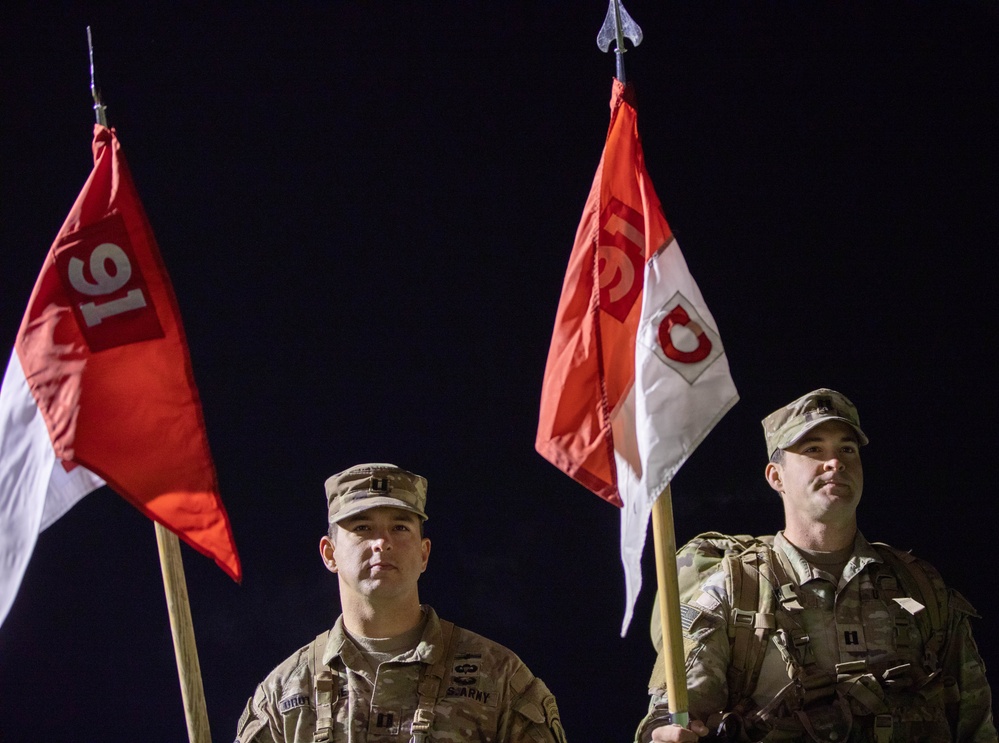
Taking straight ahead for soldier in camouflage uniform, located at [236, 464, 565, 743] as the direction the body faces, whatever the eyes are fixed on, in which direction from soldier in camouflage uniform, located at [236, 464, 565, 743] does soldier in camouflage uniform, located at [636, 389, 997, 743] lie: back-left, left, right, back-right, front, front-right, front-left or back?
left

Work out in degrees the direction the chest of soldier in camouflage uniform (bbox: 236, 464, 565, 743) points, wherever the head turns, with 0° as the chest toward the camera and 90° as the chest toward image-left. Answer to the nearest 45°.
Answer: approximately 0°

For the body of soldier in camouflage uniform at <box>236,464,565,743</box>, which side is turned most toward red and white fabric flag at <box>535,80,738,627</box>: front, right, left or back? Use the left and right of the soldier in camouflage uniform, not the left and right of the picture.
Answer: left

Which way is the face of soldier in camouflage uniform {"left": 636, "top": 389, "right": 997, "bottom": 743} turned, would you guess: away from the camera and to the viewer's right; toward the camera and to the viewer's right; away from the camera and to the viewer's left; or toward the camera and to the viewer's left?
toward the camera and to the viewer's right
